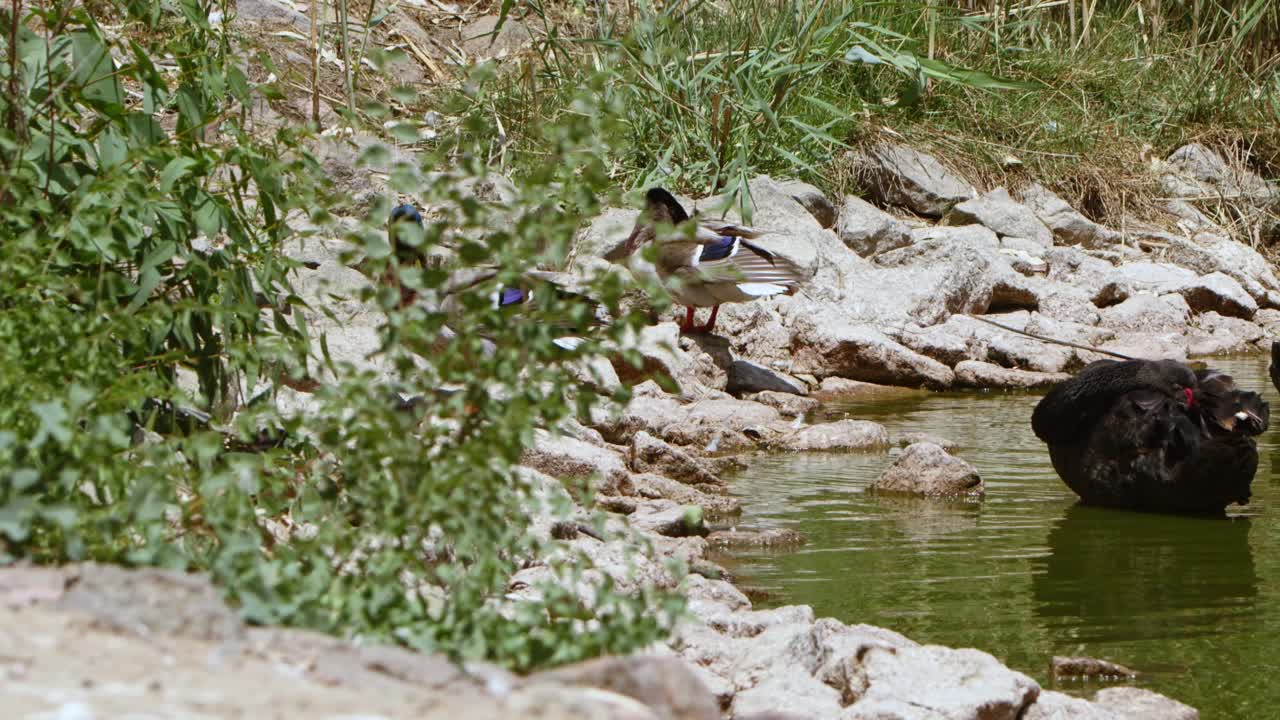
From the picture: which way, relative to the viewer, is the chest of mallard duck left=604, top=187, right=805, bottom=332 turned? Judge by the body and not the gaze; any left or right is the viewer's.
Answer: facing to the left of the viewer

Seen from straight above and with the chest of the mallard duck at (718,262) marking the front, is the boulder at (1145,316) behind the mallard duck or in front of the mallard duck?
behind

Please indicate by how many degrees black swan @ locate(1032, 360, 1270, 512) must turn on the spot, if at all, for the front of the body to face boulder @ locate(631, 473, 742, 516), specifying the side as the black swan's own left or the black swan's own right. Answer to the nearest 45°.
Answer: approximately 45° to the black swan's own left

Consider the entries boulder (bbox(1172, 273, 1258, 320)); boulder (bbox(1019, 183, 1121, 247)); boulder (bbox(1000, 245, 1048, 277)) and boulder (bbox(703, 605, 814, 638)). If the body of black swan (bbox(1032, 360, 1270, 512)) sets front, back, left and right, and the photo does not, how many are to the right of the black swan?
3

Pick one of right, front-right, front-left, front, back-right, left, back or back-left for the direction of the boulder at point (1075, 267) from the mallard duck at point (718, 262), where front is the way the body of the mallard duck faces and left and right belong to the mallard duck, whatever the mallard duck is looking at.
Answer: back-right

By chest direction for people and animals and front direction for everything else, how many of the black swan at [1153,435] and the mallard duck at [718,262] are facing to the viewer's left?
2

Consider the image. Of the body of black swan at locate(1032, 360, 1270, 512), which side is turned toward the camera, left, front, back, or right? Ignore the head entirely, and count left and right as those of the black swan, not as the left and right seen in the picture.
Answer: left

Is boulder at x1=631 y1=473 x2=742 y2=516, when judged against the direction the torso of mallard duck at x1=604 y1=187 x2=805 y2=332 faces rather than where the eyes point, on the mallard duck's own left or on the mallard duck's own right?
on the mallard duck's own left

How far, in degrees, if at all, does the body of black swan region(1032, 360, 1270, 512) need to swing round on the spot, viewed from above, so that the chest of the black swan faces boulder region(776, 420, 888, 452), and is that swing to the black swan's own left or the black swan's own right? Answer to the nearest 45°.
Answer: approximately 45° to the black swan's own right

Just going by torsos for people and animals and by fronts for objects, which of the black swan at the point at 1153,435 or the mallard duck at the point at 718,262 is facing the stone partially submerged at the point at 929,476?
the black swan

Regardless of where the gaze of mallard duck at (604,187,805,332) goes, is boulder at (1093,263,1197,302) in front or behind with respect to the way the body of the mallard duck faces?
behind
